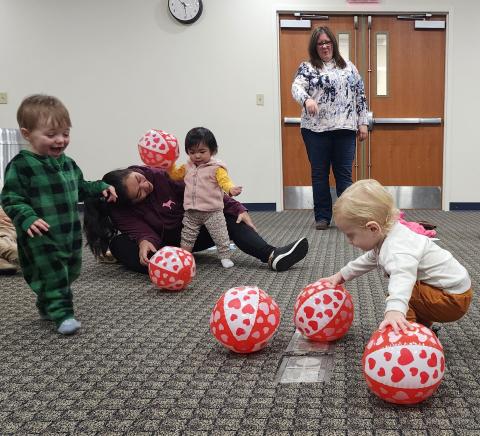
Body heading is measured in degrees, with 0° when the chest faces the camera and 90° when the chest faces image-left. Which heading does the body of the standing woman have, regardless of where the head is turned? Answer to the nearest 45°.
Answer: approximately 0°

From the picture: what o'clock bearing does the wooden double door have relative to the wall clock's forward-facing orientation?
The wooden double door is roughly at 9 o'clock from the wall clock.

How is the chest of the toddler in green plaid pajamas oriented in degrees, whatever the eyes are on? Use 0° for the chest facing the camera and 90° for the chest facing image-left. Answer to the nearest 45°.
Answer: approximately 315°

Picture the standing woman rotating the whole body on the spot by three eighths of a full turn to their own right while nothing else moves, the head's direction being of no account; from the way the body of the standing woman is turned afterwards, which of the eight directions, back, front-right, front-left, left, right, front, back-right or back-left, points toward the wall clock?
front

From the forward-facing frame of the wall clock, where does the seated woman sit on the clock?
The seated woman is roughly at 12 o'clock from the wall clock.

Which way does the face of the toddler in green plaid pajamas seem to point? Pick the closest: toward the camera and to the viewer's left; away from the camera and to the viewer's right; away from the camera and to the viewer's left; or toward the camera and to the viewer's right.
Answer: toward the camera and to the viewer's right

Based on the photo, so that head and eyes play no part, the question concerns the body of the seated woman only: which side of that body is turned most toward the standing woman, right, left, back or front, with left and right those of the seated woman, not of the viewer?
left

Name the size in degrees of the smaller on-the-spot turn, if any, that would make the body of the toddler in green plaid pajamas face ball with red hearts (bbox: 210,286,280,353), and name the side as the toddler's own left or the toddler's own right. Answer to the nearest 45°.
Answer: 0° — they already face it
